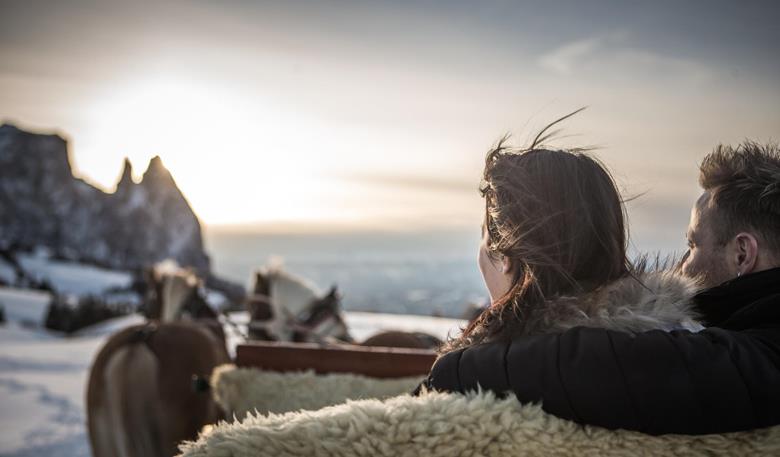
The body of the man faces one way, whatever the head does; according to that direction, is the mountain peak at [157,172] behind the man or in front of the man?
in front

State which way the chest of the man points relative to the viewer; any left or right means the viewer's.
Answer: facing away from the viewer and to the left of the viewer

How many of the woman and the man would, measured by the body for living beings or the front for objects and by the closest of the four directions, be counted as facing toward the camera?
0

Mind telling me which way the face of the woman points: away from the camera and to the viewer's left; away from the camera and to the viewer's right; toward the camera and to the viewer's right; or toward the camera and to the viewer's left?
away from the camera and to the viewer's left

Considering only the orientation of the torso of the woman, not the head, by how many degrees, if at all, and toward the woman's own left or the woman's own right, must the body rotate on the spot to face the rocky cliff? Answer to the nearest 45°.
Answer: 0° — they already face it

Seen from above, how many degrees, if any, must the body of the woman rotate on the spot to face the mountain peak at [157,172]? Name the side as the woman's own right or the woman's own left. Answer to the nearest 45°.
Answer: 0° — they already face it

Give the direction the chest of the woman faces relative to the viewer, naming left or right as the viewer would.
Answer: facing away from the viewer and to the left of the viewer

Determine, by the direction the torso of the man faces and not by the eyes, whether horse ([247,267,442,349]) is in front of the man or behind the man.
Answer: in front
